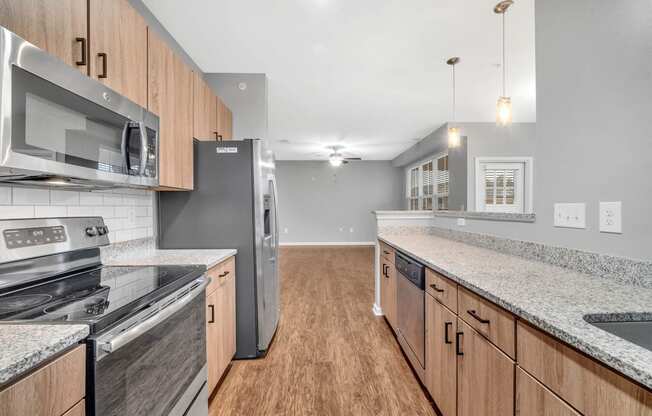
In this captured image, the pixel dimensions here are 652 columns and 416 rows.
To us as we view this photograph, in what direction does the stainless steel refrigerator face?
facing to the right of the viewer

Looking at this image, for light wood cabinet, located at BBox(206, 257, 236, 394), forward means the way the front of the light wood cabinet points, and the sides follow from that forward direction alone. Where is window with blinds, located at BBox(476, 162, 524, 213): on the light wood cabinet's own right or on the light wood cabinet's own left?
on the light wood cabinet's own left

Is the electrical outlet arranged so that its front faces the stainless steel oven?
yes

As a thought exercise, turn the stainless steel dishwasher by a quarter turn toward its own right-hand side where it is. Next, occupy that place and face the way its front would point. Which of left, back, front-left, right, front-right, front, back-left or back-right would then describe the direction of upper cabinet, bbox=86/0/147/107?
back-left

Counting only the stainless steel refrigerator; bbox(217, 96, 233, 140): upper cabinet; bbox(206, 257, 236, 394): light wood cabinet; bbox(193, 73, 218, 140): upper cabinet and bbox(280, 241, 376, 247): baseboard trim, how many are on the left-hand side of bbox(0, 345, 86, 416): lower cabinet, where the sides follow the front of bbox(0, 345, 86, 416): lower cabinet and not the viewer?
5

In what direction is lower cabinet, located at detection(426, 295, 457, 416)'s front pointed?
to the viewer's left

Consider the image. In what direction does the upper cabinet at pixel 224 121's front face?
to the viewer's right

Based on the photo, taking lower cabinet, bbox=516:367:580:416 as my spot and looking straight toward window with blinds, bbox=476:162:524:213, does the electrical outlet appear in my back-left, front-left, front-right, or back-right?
front-right

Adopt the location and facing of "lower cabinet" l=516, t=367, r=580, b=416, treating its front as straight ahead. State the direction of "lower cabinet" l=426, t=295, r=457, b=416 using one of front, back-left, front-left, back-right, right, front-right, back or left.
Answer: right

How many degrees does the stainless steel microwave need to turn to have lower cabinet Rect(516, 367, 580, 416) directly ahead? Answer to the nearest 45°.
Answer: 0° — it already faces it

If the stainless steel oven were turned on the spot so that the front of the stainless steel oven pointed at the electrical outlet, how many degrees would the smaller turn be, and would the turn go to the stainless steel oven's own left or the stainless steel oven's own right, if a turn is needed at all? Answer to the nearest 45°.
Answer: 0° — it already faces it

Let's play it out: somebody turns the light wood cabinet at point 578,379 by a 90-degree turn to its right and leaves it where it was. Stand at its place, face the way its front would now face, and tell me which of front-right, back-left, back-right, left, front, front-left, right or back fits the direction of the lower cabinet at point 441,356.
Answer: front

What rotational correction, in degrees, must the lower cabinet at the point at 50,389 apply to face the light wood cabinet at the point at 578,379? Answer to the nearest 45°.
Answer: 0° — it already faces it

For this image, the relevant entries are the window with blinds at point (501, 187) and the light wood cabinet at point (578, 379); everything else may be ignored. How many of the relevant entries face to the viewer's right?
0

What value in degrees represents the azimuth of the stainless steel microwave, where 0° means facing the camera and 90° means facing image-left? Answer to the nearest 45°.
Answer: approximately 315°

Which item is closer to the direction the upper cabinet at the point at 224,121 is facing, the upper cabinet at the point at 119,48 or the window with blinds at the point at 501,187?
the window with blinds

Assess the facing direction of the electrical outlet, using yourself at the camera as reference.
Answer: facing the viewer and to the left of the viewer
